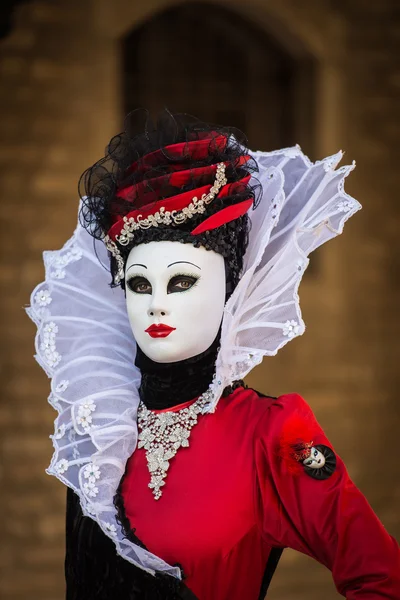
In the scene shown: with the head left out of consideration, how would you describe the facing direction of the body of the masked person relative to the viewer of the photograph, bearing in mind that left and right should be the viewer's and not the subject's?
facing the viewer and to the left of the viewer
